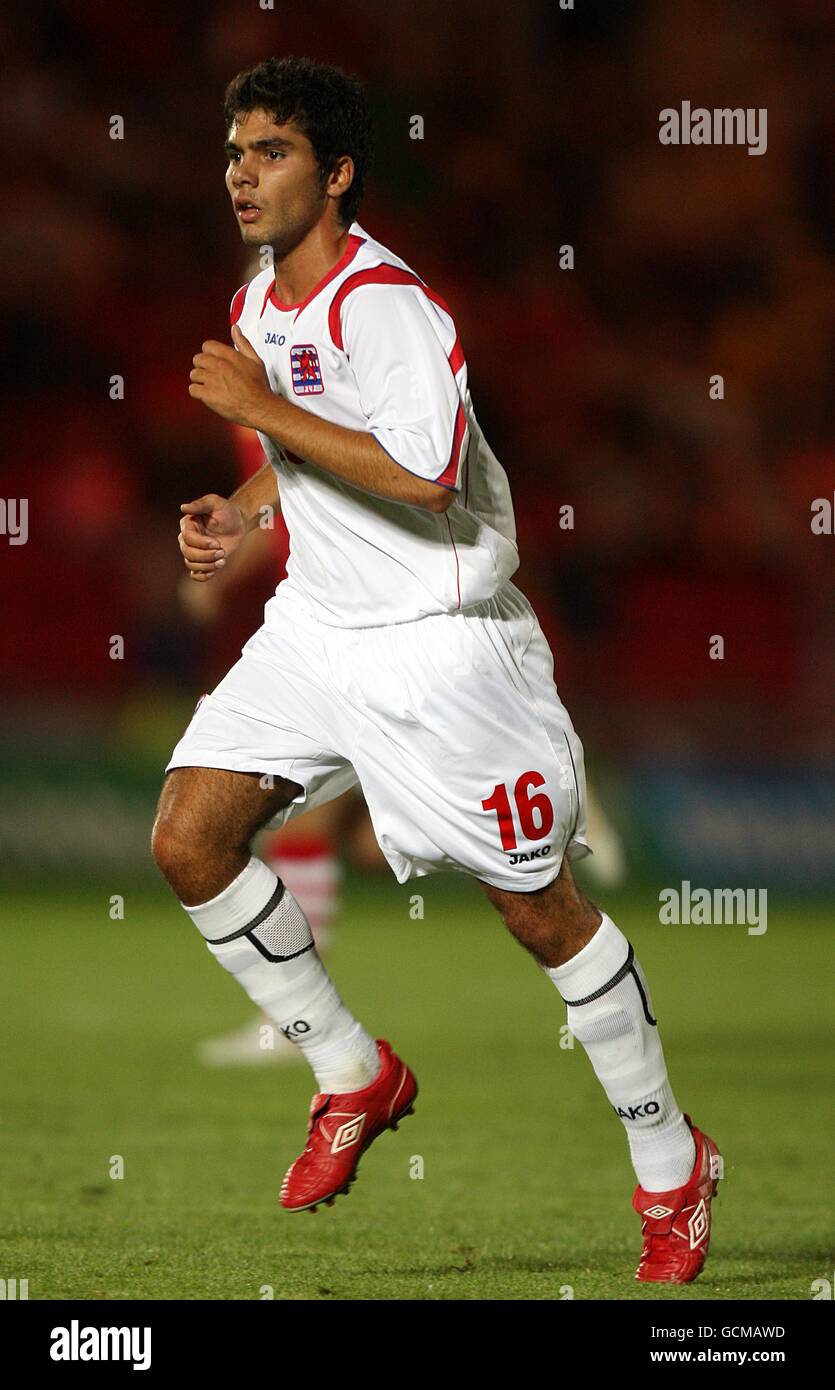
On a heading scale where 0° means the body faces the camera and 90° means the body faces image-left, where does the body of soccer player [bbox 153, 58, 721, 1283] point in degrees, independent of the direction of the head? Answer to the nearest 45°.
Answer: approximately 45°

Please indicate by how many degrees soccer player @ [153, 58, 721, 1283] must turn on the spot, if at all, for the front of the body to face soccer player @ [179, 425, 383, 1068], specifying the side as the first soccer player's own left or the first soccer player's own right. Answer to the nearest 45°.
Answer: approximately 135° to the first soccer player's own right
